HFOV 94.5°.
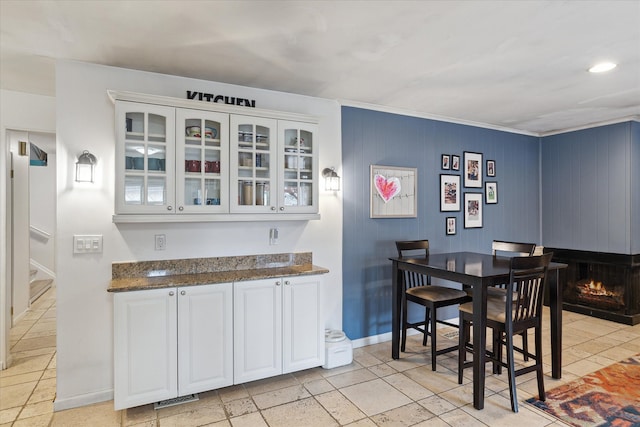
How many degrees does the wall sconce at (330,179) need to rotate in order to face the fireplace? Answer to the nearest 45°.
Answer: approximately 45° to its left

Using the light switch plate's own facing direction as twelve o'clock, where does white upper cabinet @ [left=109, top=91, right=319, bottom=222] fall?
The white upper cabinet is roughly at 10 o'clock from the light switch plate.

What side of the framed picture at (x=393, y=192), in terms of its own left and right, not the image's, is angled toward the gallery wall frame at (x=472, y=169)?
left

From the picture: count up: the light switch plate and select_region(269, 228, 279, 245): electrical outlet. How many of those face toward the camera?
2

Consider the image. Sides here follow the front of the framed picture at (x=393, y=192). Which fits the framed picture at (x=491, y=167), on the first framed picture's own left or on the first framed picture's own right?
on the first framed picture's own left

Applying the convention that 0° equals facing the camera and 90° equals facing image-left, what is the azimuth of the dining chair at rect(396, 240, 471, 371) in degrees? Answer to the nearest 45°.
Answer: approximately 315°

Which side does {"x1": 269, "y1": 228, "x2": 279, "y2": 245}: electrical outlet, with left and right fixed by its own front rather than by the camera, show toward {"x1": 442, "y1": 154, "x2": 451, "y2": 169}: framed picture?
left

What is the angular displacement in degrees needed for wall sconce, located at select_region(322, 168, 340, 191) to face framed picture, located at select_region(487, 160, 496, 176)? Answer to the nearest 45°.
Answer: approximately 90° to its left

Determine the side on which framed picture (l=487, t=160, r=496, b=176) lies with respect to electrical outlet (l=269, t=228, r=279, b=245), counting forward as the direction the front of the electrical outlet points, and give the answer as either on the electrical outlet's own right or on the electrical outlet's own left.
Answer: on the electrical outlet's own left

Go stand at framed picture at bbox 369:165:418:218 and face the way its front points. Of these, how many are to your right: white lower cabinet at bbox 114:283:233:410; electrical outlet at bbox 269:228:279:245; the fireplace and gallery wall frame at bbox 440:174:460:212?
2

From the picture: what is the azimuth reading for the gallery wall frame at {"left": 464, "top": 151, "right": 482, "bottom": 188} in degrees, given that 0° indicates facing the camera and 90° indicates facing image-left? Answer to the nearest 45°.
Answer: approximately 315°

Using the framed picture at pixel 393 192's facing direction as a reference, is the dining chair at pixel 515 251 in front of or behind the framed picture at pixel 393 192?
in front
